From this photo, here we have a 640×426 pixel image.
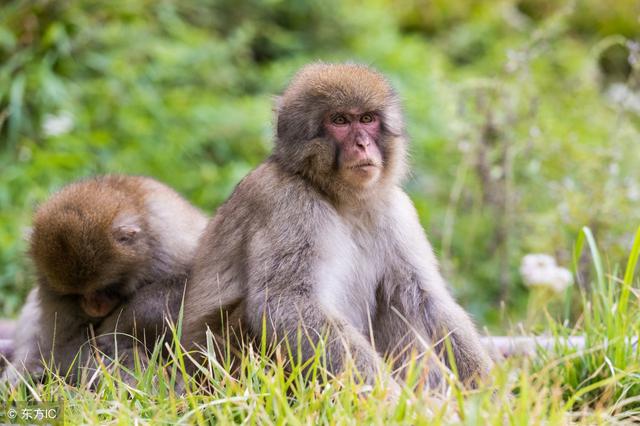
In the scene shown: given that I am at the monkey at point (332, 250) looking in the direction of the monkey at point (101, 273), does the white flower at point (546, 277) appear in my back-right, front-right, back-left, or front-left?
back-right

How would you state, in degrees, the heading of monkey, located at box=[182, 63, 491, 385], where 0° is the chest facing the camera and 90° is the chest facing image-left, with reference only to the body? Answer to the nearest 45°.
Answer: approximately 315°

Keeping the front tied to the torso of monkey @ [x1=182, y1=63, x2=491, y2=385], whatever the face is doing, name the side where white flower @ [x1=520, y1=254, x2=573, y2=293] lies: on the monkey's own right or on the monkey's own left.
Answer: on the monkey's own left

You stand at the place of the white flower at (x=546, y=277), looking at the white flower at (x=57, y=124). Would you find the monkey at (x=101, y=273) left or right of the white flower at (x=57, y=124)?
left

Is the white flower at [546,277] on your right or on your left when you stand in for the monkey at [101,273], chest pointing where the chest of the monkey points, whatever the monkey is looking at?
on your left

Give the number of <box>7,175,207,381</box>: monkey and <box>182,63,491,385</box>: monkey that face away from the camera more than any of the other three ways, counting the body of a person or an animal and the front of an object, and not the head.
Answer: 0

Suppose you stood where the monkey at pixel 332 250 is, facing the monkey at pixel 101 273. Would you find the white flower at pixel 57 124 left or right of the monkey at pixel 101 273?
right
